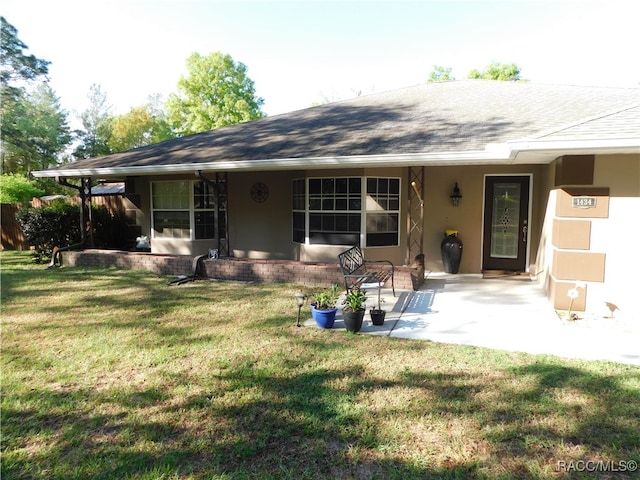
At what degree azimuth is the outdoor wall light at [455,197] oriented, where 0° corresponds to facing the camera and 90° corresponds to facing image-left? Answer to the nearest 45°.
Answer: approximately 0°

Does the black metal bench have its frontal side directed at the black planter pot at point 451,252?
no

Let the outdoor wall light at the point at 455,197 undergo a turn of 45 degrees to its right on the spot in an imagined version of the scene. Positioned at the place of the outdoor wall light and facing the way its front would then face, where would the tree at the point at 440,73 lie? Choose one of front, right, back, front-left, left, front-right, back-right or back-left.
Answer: back-right

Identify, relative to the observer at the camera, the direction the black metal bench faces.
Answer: facing the viewer and to the right of the viewer

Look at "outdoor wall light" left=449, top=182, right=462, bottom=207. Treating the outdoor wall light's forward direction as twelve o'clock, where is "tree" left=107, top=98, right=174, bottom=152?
The tree is roughly at 4 o'clock from the outdoor wall light.

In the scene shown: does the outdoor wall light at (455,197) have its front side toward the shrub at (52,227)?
no

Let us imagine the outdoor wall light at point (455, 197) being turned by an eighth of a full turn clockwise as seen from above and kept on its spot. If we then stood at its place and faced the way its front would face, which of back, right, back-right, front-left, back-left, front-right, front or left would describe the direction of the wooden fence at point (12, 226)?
front-right

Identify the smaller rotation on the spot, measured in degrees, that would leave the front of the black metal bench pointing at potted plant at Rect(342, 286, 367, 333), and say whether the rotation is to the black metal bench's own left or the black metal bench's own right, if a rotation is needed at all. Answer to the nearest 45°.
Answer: approximately 45° to the black metal bench's own right

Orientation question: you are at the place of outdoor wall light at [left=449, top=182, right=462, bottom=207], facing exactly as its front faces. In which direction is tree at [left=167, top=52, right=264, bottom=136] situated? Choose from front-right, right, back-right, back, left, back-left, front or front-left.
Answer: back-right

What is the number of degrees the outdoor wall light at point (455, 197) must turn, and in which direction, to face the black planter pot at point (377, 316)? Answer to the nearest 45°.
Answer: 0° — it already faces it

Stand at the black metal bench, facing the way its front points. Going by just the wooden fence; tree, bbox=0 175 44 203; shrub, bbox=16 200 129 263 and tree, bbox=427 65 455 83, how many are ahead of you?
0

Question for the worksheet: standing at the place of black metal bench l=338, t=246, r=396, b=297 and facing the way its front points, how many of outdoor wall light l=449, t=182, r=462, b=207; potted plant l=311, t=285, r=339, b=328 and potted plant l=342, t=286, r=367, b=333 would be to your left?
1

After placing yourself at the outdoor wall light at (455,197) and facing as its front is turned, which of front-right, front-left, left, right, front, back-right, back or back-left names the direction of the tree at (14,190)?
right

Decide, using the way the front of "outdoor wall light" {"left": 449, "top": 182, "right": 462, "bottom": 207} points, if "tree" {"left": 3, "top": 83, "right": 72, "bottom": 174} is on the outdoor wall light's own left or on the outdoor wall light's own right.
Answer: on the outdoor wall light's own right

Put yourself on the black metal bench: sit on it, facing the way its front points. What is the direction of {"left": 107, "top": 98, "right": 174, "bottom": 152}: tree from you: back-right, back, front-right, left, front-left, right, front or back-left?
back

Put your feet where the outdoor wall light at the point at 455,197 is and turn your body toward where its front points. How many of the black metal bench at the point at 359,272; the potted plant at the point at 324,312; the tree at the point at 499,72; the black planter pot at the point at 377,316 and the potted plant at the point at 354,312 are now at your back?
1

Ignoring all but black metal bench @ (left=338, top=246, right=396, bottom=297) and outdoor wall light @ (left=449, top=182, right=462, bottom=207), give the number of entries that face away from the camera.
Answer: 0

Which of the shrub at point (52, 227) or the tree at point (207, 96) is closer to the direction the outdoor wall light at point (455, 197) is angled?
the shrub
